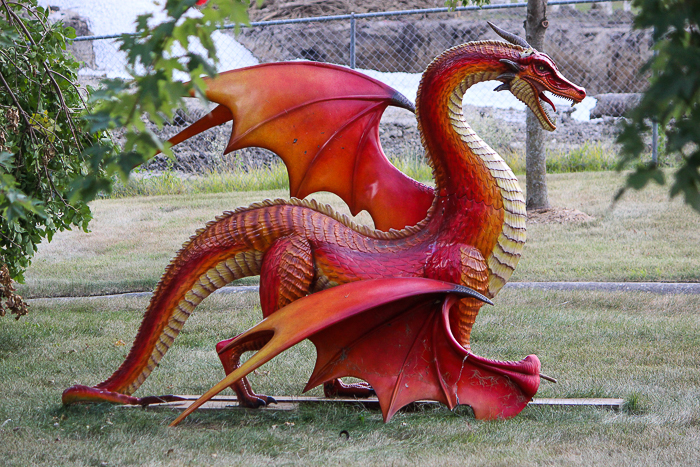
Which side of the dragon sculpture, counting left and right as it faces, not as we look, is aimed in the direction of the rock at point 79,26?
left

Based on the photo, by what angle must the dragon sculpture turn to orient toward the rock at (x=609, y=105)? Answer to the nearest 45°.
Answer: approximately 45° to its left

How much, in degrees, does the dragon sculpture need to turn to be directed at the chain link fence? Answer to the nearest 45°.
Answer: approximately 90° to its left

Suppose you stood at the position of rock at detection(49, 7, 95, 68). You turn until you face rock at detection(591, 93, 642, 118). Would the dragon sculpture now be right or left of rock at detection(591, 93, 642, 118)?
right

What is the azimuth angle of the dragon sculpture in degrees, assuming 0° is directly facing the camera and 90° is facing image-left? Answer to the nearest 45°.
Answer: approximately 270°

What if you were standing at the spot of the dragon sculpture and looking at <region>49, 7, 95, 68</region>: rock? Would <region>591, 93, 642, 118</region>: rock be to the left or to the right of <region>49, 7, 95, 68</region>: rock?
right
